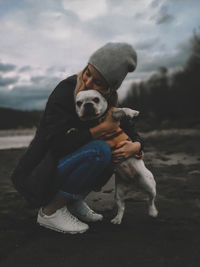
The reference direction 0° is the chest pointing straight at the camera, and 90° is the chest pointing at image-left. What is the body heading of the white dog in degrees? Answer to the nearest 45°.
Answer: approximately 45°
